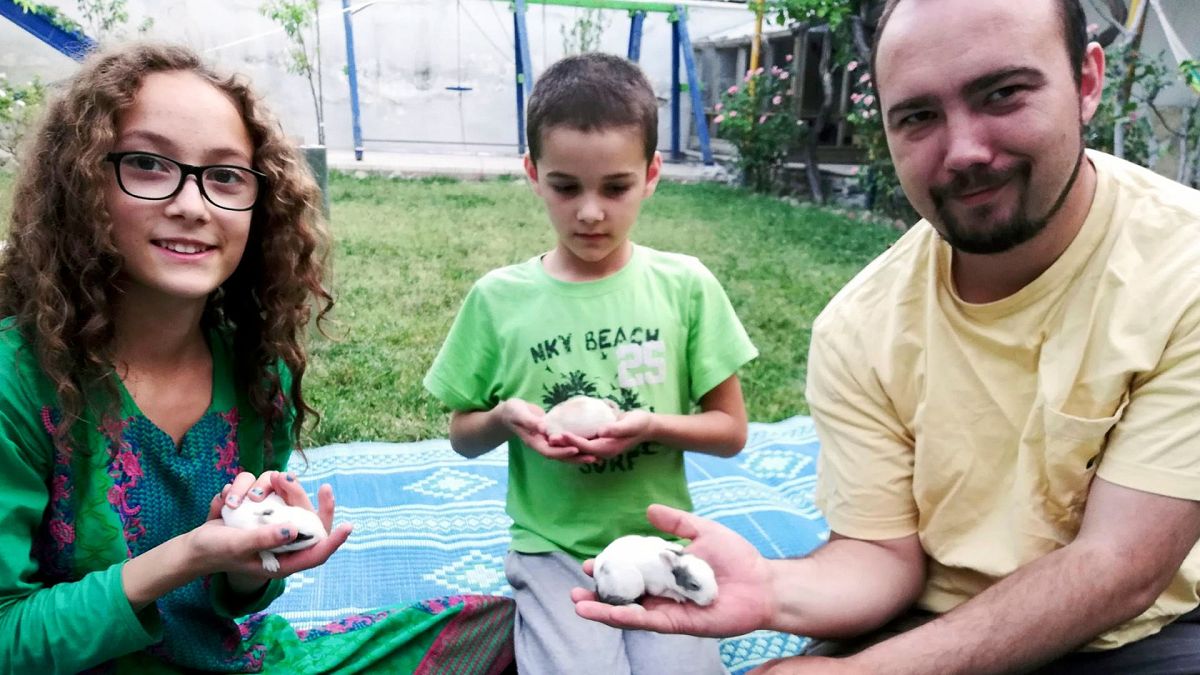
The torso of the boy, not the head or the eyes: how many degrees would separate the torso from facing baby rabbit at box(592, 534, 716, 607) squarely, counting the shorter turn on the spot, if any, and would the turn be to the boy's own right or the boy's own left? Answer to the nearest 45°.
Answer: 0° — they already face it

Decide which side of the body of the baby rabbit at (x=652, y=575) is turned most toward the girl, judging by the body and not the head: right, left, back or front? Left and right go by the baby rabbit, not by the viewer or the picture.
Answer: back

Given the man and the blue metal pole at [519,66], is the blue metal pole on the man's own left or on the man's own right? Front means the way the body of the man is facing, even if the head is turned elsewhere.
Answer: on the man's own right

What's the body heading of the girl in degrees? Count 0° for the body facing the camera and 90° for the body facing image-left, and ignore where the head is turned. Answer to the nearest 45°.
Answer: approximately 315°

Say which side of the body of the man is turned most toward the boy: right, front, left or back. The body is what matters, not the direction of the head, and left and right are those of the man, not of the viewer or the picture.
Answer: right

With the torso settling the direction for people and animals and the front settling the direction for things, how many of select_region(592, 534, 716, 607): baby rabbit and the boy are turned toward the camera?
1

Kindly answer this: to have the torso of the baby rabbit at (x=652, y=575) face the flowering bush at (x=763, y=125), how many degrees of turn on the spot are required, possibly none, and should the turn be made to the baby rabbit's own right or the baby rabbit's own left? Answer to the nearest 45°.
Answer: approximately 90° to the baby rabbit's own left

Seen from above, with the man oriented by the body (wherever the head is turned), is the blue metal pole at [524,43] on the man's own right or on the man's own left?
on the man's own right

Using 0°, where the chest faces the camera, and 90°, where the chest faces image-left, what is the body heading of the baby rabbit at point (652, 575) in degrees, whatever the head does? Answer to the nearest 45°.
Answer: approximately 270°
